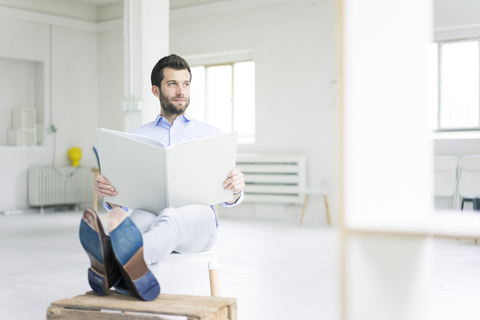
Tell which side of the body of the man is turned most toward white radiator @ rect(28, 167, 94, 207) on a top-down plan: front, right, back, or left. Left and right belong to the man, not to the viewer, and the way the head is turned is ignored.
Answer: back

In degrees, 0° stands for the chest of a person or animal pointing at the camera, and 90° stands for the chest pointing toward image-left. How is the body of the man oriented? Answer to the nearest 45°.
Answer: approximately 0°

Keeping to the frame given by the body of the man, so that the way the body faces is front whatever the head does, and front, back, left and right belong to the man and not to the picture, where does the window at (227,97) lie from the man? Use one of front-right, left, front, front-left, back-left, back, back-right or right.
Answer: back

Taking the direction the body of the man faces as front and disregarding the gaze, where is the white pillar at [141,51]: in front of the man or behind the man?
behind

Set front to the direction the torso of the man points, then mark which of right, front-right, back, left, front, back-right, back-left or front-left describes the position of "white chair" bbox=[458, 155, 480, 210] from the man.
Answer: back-left

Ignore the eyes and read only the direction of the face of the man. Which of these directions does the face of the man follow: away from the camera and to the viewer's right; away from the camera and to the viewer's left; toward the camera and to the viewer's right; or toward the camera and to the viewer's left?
toward the camera and to the viewer's right

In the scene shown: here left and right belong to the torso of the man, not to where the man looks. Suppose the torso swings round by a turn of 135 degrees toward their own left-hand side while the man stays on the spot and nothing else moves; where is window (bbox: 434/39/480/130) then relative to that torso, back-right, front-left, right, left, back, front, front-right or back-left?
front

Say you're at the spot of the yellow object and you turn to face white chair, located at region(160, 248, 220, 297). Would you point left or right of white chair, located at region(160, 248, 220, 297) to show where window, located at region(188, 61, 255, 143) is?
left

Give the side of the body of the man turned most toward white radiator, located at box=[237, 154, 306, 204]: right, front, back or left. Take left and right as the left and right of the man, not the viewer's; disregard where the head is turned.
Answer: back
